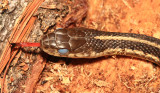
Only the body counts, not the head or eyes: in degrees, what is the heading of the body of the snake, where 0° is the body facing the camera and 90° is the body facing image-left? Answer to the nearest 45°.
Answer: approximately 90°
